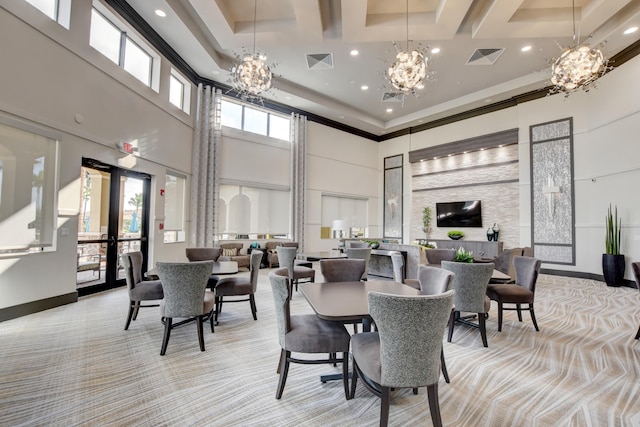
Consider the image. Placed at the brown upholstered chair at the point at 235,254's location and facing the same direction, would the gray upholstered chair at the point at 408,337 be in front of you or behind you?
in front

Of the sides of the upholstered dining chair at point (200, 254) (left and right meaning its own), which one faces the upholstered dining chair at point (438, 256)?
left

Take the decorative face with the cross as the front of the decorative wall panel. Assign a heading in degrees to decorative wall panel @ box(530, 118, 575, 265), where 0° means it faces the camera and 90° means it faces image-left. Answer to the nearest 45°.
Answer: approximately 45°

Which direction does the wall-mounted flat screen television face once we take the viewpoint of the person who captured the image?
facing the viewer

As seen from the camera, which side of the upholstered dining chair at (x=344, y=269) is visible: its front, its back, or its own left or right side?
front

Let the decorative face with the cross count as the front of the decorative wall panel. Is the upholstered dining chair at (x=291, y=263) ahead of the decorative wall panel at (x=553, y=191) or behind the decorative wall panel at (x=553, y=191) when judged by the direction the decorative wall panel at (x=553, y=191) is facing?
ahead

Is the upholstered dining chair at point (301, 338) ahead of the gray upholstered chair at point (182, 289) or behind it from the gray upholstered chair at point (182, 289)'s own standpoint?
behind

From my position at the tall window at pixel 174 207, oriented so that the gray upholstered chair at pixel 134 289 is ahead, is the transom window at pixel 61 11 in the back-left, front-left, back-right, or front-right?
front-right

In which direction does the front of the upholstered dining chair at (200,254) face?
toward the camera

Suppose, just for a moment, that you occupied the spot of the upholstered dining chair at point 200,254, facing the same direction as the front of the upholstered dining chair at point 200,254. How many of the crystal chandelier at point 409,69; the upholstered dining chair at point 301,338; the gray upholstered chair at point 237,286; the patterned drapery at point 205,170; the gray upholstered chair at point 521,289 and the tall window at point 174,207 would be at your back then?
2

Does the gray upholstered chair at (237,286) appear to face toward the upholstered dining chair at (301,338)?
no

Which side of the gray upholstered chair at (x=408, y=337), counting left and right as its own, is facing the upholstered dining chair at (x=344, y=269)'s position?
front

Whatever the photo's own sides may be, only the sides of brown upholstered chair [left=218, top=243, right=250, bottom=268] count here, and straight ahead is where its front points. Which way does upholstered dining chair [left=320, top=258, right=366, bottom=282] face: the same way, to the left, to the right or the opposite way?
the same way

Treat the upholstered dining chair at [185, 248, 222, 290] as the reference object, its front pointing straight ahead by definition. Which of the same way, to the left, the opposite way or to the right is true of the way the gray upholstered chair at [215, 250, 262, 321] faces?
to the right

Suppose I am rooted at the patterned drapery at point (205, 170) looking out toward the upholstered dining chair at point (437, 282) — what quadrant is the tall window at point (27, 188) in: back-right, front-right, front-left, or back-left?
front-right

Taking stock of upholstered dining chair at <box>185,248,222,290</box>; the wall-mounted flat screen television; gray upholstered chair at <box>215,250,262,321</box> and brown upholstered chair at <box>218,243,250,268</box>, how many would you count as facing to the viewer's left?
1
